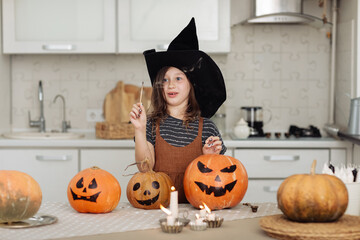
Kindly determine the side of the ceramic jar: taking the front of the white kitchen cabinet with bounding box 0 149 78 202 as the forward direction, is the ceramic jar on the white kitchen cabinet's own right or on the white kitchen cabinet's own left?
on the white kitchen cabinet's own left

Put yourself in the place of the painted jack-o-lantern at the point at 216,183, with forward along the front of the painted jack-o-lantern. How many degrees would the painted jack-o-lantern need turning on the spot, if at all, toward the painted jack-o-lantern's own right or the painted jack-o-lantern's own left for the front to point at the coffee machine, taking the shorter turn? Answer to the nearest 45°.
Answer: approximately 180°

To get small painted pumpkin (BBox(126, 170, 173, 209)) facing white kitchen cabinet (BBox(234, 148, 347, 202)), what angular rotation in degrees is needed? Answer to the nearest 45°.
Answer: approximately 135° to its left

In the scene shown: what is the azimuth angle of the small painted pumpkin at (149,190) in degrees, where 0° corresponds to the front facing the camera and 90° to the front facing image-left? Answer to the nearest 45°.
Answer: approximately 0°

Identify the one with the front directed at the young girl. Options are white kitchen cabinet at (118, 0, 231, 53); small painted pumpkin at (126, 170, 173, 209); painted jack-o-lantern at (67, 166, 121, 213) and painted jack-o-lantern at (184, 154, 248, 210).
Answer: the white kitchen cabinet
